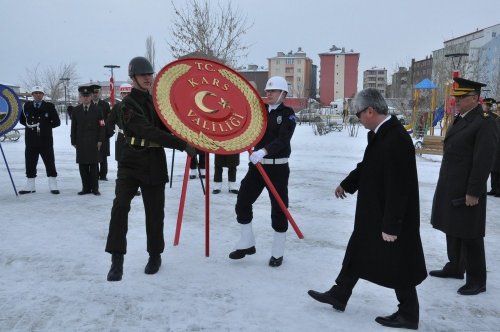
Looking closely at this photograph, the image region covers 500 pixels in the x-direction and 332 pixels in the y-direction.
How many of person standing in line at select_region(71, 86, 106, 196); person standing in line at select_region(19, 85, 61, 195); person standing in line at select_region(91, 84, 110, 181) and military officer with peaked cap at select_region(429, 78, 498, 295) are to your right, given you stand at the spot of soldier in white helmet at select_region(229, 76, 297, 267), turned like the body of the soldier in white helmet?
3

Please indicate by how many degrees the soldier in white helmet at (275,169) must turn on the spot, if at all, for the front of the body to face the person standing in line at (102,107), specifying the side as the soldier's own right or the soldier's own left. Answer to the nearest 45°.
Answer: approximately 90° to the soldier's own right

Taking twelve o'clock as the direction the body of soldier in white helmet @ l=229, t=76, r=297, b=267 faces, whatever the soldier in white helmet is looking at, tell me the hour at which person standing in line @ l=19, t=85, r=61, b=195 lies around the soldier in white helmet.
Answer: The person standing in line is roughly at 3 o'clock from the soldier in white helmet.

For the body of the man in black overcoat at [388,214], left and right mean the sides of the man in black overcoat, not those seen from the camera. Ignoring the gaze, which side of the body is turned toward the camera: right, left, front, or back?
left

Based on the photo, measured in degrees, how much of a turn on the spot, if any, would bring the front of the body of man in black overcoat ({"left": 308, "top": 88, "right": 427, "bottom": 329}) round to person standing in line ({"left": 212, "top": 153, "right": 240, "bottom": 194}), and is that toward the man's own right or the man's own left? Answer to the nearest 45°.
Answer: approximately 45° to the man's own right

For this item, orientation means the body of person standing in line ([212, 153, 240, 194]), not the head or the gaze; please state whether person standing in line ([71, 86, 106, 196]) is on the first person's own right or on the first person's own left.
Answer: on the first person's own right

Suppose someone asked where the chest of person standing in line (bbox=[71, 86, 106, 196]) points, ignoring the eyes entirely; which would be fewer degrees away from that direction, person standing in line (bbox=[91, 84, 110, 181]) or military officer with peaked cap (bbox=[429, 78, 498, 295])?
the military officer with peaked cap

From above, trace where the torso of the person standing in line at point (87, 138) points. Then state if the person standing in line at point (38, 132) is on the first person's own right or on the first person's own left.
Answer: on the first person's own right

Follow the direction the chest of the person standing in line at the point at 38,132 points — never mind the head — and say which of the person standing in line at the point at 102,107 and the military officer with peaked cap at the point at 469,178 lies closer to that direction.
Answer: the military officer with peaked cap

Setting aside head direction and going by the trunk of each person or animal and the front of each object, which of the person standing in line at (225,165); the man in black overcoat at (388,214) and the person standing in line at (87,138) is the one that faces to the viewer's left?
the man in black overcoat
